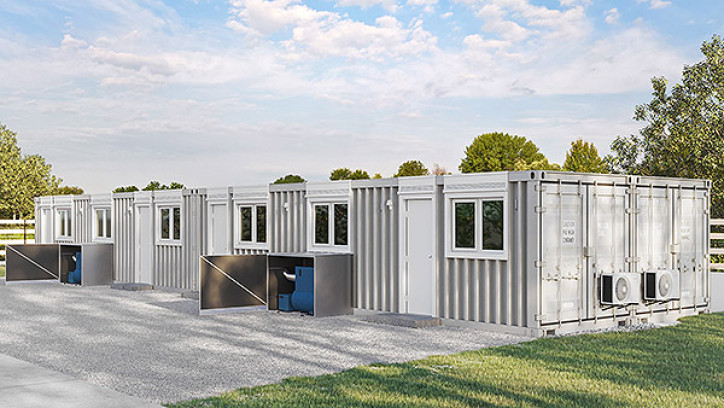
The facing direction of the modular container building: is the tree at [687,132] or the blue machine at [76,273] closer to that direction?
the blue machine

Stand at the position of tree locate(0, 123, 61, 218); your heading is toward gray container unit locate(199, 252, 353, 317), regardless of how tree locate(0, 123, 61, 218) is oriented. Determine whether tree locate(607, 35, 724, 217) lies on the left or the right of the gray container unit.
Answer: left

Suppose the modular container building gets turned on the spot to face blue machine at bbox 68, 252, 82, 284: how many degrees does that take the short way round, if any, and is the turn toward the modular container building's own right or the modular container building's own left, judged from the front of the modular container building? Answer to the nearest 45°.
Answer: approximately 90° to the modular container building's own right

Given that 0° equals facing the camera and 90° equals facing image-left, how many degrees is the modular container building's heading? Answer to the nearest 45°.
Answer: approximately 45°

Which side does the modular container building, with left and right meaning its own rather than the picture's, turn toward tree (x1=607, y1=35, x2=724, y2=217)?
back

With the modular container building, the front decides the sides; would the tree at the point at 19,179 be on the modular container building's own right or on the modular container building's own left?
on the modular container building's own right
